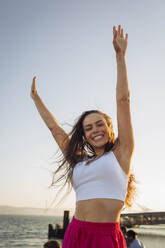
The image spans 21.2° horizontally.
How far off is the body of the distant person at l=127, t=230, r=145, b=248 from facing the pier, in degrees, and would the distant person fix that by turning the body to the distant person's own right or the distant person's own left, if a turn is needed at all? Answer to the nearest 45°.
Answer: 0° — they already face it

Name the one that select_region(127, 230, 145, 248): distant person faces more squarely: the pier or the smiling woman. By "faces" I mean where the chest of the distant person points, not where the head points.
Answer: the pier

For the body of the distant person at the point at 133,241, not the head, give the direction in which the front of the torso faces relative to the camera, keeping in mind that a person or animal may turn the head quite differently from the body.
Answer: away from the camera

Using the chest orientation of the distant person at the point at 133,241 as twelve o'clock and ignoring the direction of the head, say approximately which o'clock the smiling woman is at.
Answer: The smiling woman is roughly at 6 o'clock from the distant person.
